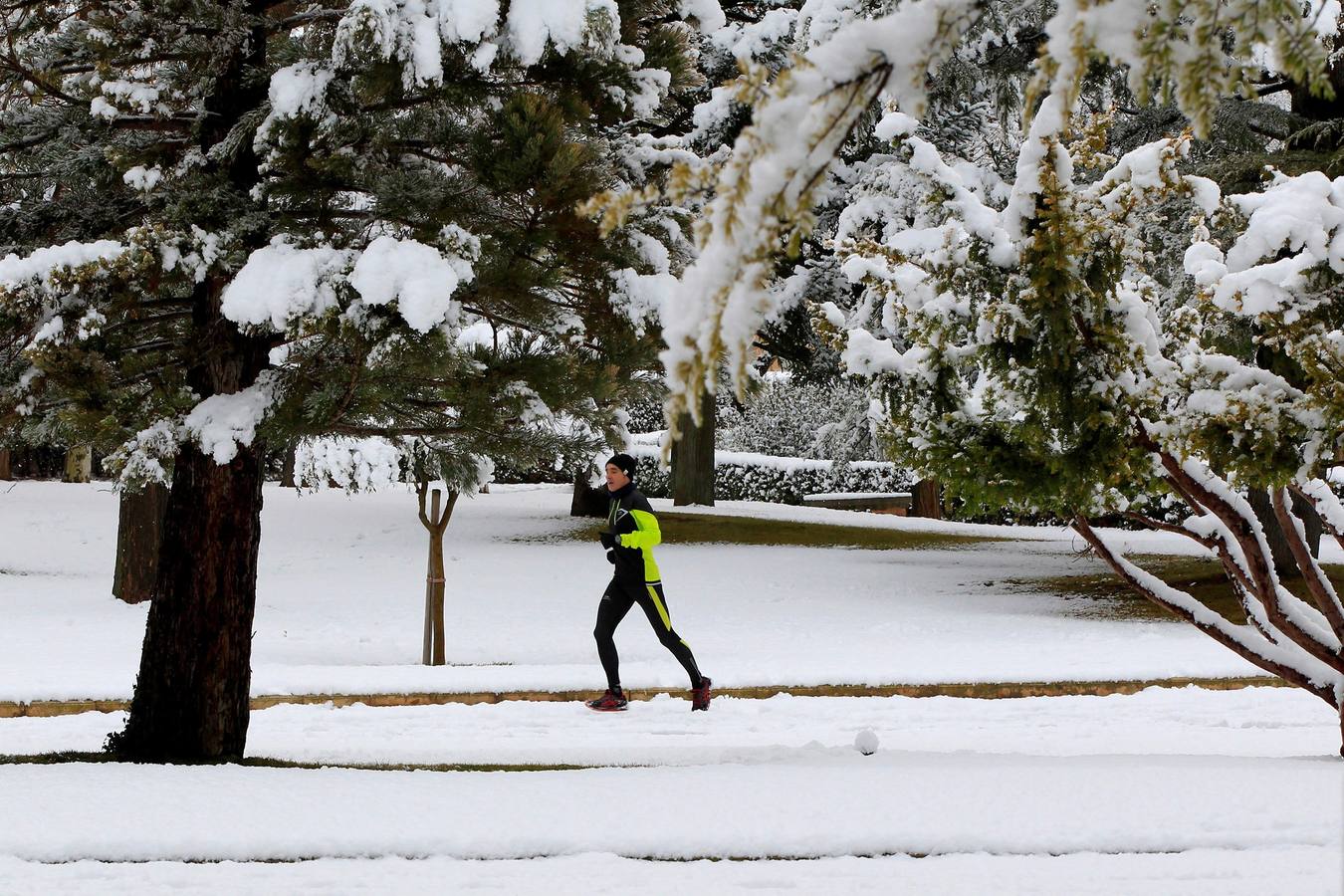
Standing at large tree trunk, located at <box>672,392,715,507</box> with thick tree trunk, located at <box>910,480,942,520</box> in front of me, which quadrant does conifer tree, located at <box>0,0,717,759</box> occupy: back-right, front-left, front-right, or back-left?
back-right

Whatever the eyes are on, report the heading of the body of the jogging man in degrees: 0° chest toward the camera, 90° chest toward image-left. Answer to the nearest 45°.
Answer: approximately 90°

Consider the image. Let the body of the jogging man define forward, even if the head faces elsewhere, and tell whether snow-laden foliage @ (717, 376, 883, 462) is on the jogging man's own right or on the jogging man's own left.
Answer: on the jogging man's own right

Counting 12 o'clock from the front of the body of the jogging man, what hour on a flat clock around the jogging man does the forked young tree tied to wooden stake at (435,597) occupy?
The forked young tree tied to wooden stake is roughly at 2 o'clock from the jogging man.

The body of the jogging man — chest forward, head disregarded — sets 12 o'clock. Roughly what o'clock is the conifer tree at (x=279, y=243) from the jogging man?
The conifer tree is roughly at 10 o'clock from the jogging man.

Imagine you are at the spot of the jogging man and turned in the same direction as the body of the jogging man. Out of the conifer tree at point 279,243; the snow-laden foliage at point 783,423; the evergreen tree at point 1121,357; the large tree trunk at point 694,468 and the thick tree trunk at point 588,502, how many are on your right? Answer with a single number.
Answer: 3

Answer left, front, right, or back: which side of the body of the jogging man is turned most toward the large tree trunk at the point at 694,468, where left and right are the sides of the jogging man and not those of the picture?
right

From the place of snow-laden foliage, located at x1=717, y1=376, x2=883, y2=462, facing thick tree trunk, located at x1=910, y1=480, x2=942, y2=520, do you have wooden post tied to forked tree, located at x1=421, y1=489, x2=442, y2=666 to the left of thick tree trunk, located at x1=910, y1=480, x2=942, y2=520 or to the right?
right

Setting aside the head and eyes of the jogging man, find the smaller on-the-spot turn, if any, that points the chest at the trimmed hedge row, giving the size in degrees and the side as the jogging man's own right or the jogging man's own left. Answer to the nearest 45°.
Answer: approximately 90° to the jogging man's own right

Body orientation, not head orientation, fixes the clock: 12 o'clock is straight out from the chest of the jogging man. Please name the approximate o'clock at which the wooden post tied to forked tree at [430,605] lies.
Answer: The wooden post tied to forked tree is roughly at 2 o'clock from the jogging man.

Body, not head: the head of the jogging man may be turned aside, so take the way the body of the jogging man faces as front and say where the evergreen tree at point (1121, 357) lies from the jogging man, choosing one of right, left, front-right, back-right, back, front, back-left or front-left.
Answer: back-left

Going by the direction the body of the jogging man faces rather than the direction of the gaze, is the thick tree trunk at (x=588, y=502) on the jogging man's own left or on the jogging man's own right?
on the jogging man's own right
